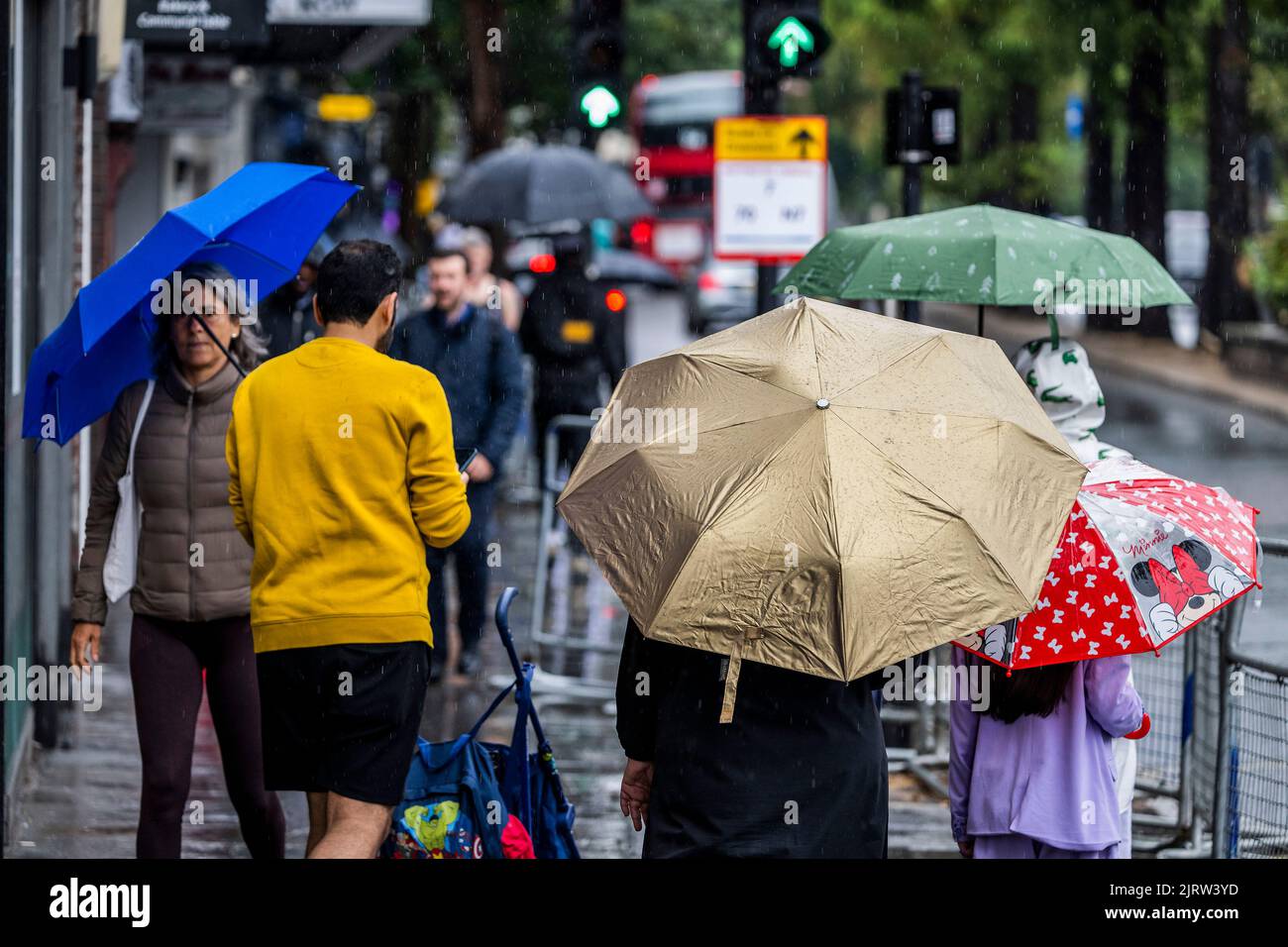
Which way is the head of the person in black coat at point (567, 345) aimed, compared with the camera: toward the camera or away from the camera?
away from the camera

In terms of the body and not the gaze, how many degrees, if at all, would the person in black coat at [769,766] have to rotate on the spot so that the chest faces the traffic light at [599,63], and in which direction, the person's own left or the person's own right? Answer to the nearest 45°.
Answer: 0° — they already face it

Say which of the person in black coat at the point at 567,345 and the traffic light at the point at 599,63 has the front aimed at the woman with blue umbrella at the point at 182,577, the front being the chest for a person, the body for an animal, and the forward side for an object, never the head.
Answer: the traffic light

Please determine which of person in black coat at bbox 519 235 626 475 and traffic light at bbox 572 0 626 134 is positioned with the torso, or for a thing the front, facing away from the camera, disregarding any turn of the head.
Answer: the person in black coat

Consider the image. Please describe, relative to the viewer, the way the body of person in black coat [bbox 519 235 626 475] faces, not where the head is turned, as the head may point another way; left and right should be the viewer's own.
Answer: facing away from the viewer

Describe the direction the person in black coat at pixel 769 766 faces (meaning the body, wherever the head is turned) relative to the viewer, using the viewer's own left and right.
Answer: facing away from the viewer

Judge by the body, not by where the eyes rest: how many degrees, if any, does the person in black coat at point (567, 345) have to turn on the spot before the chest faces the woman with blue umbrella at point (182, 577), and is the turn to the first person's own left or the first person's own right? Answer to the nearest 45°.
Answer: approximately 180°

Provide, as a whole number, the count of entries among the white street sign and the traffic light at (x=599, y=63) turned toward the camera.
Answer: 2

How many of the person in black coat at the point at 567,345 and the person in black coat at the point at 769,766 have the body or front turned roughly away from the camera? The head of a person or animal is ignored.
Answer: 2

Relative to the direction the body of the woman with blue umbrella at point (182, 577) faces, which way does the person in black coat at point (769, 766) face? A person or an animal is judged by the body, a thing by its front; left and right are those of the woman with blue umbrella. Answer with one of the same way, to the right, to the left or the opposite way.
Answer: the opposite way

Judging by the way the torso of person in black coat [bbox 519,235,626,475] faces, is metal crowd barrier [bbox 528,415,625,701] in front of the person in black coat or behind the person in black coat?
behind
